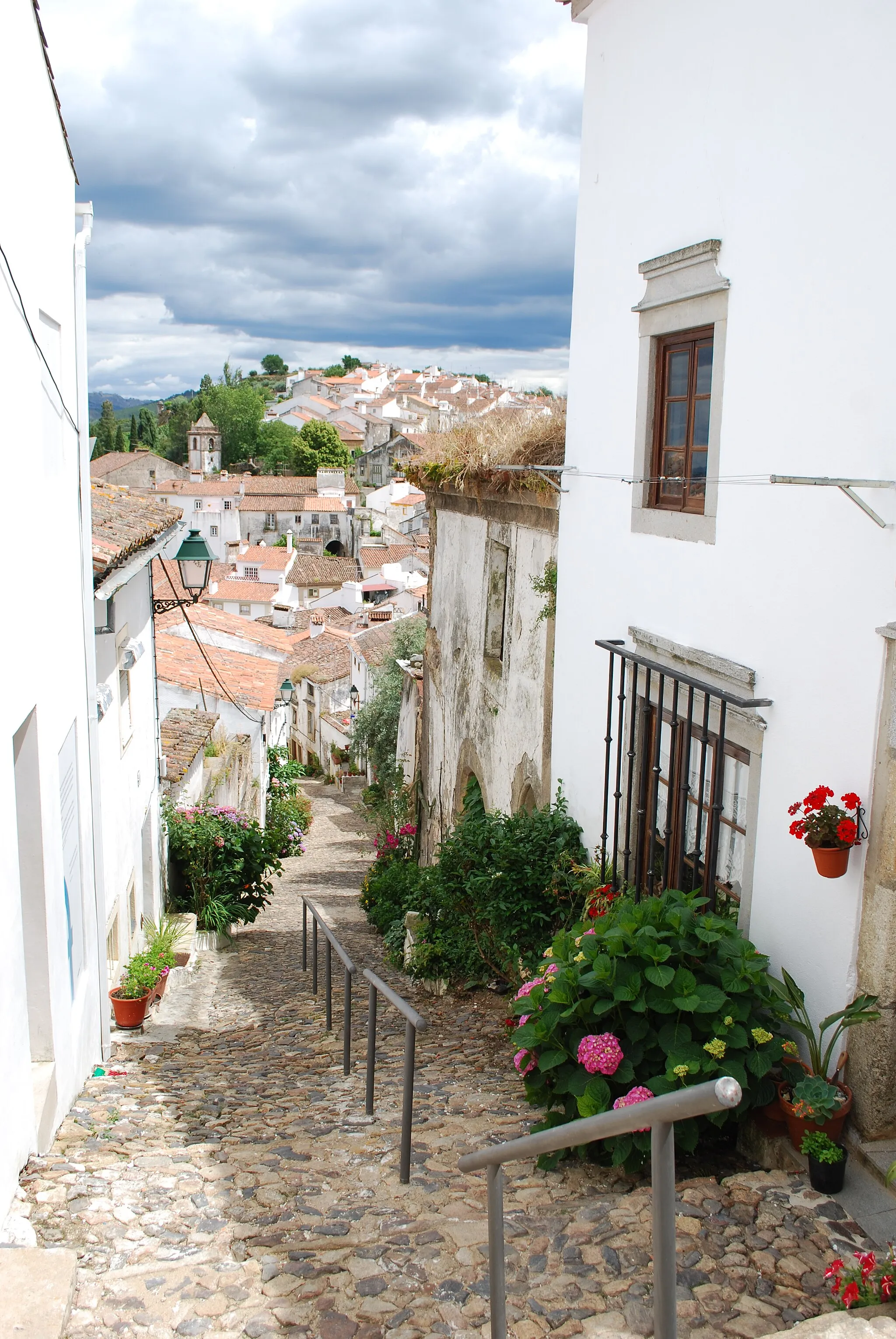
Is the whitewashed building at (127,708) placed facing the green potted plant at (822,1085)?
no

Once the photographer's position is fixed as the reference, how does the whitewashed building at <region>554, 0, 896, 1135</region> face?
facing the viewer and to the left of the viewer

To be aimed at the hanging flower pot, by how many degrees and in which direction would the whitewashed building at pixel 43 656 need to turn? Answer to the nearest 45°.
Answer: approximately 45° to its right

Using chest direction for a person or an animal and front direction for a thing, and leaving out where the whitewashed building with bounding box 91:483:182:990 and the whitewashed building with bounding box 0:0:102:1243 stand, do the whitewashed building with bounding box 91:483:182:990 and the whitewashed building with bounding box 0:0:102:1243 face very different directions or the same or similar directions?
same or similar directions

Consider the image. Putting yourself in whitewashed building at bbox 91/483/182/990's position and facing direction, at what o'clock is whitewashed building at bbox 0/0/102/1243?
whitewashed building at bbox 0/0/102/1243 is roughly at 3 o'clock from whitewashed building at bbox 91/483/182/990.

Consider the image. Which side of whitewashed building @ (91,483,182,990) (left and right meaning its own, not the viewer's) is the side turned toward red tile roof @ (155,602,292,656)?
left

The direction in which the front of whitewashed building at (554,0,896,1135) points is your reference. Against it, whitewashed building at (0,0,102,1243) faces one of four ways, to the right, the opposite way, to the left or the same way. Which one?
the opposite way

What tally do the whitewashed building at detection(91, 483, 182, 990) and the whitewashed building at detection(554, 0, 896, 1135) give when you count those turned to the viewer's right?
1

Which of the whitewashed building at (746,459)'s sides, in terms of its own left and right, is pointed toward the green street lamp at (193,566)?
right

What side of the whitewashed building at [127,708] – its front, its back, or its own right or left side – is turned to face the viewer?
right

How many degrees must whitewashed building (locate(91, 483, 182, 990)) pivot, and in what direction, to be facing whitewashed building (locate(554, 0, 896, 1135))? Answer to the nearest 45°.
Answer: approximately 45° to its right

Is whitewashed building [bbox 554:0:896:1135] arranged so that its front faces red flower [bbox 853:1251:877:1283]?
no

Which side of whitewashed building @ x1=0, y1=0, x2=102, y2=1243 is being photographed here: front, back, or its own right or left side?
right

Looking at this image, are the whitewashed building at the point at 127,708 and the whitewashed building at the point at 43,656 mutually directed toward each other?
no

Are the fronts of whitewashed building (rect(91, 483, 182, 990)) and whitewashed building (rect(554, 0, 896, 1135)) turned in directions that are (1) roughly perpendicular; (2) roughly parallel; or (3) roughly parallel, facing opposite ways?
roughly parallel, facing opposite ways

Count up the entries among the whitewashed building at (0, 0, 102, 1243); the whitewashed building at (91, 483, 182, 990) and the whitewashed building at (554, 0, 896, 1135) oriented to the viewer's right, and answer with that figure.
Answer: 2

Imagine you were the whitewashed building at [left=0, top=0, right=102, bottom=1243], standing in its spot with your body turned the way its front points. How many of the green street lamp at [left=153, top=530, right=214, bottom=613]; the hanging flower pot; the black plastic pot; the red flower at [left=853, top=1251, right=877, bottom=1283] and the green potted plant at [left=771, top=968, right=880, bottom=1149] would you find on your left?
1

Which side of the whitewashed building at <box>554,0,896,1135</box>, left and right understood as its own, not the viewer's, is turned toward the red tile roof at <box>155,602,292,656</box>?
right

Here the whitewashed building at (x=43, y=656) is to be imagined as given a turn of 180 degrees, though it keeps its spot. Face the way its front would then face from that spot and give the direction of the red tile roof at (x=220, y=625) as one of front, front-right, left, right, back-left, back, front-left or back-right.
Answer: right
